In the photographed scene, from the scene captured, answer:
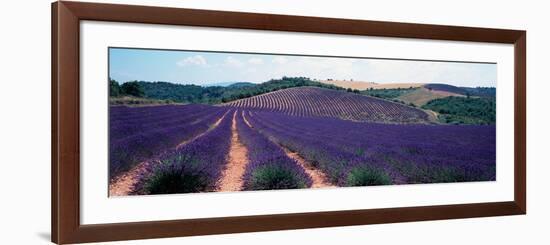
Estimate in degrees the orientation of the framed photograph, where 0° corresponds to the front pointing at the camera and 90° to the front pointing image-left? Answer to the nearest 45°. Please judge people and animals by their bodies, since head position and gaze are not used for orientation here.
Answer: approximately 315°
